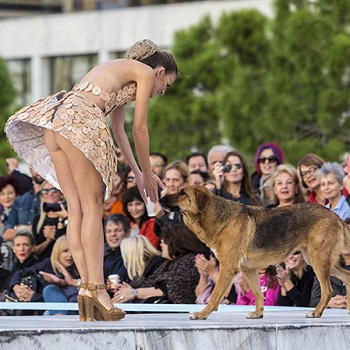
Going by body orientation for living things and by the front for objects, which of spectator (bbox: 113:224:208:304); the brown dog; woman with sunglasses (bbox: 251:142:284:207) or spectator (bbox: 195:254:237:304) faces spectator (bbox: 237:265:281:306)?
the woman with sunglasses

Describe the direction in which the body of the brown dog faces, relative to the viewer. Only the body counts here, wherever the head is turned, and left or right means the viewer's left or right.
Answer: facing to the left of the viewer

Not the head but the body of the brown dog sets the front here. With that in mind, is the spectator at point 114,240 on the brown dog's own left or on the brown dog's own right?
on the brown dog's own right

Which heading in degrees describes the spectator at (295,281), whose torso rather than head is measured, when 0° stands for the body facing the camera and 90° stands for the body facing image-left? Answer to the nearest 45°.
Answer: approximately 45°

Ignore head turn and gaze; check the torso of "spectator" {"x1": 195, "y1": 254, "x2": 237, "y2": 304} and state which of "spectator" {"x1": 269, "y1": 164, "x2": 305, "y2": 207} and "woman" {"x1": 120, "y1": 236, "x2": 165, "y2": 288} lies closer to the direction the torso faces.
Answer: the woman

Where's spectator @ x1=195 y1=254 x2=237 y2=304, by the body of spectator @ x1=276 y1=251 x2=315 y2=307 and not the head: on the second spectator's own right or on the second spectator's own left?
on the second spectator's own right

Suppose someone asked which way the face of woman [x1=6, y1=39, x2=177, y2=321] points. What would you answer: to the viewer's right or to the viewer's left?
to the viewer's right

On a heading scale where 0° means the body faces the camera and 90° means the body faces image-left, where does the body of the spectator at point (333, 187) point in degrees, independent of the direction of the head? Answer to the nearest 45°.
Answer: approximately 45°

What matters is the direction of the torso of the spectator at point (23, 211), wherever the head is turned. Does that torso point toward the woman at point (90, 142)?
yes
